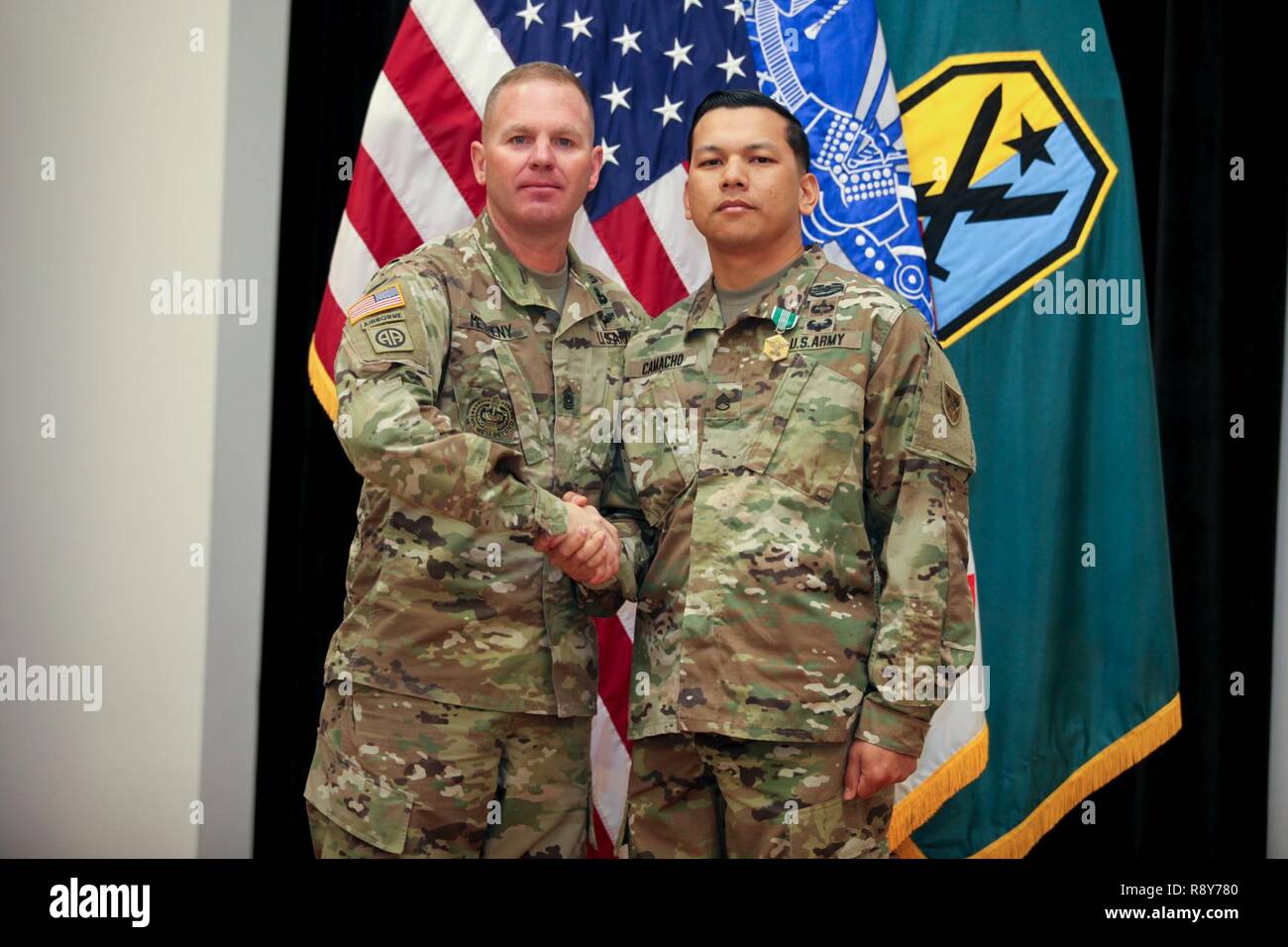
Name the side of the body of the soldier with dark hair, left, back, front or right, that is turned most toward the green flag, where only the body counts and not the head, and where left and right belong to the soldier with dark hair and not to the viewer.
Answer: back

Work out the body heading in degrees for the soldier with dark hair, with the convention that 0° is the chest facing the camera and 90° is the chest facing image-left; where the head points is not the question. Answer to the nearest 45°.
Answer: approximately 45°
